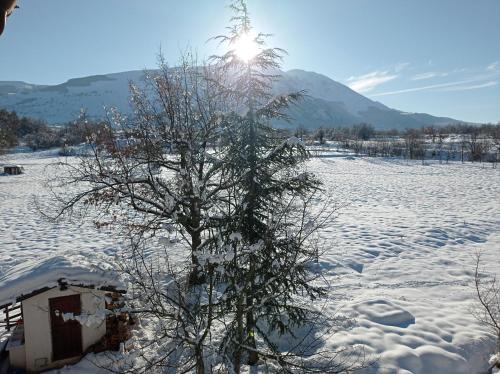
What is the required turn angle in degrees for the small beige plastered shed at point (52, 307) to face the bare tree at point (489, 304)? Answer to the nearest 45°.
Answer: approximately 90° to its left

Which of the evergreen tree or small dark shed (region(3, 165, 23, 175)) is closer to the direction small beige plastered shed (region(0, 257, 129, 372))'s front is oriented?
the evergreen tree

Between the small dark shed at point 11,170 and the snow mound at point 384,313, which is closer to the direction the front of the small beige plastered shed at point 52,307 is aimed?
the snow mound

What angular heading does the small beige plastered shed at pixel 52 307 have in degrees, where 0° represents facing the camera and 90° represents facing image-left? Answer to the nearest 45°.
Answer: approximately 0°

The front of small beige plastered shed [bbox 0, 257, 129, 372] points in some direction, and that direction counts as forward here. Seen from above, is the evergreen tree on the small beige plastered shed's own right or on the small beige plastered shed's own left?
on the small beige plastered shed's own left

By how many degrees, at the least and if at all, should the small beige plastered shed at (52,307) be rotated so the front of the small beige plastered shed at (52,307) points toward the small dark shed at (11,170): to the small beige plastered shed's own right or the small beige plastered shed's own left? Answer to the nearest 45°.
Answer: approximately 180°

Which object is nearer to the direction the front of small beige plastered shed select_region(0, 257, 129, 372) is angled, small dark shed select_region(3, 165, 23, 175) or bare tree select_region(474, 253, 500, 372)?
the bare tree

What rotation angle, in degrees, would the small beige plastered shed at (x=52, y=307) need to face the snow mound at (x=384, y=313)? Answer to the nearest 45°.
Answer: approximately 90° to its left
